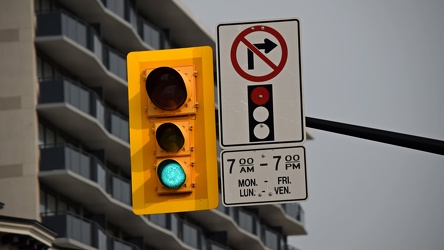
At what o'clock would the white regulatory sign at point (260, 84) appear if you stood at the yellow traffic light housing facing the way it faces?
The white regulatory sign is roughly at 9 o'clock from the yellow traffic light housing.

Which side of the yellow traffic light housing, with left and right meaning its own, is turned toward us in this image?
front

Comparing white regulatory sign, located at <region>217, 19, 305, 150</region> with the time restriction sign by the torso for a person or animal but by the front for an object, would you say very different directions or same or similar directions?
same or similar directions

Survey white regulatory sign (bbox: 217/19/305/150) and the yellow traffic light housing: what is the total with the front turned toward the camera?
2

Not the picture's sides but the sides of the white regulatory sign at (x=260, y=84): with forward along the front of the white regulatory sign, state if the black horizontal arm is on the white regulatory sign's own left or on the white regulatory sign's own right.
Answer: on the white regulatory sign's own left

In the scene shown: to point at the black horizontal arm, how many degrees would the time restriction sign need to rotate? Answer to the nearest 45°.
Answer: approximately 90° to its left

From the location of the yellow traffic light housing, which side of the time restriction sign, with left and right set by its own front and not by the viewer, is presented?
right

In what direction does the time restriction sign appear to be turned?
toward the camera

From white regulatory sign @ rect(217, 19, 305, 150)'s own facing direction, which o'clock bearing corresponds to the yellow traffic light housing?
The yellow traffic light housing is roughly at 3 o'clock from the white regulatory sign.

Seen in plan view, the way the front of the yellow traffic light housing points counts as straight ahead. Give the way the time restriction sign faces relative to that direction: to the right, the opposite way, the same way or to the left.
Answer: the same way

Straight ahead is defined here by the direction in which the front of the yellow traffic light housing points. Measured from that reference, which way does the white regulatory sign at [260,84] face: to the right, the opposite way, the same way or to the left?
the same way
